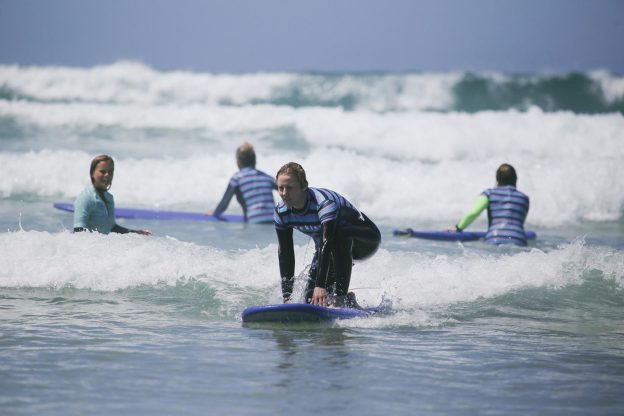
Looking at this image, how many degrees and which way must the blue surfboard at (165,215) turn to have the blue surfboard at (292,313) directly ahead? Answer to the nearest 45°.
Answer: approximately 90° to its left

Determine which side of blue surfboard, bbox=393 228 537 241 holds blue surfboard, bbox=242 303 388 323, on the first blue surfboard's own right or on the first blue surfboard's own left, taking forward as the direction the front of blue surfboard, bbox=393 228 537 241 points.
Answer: on the first blue surfboard's own left

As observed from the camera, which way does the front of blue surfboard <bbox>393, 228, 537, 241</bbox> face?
facing to the left of the viewer

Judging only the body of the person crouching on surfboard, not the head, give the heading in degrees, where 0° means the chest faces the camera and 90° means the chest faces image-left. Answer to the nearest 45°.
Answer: approximately 45°

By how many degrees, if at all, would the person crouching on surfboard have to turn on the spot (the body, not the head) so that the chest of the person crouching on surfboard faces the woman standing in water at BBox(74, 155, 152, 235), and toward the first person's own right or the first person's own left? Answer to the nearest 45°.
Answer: approximately 90° to the first person's own right

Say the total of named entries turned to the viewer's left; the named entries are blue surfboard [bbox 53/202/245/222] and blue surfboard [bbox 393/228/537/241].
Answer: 2

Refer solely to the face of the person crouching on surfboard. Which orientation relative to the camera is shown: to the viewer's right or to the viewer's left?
to the viewer's left

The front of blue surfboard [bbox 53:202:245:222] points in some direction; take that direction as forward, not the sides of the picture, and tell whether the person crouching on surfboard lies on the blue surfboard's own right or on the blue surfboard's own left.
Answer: on the blue surfboard's own left

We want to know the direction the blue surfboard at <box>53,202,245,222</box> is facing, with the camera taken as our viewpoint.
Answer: facing to the left of the viewer
